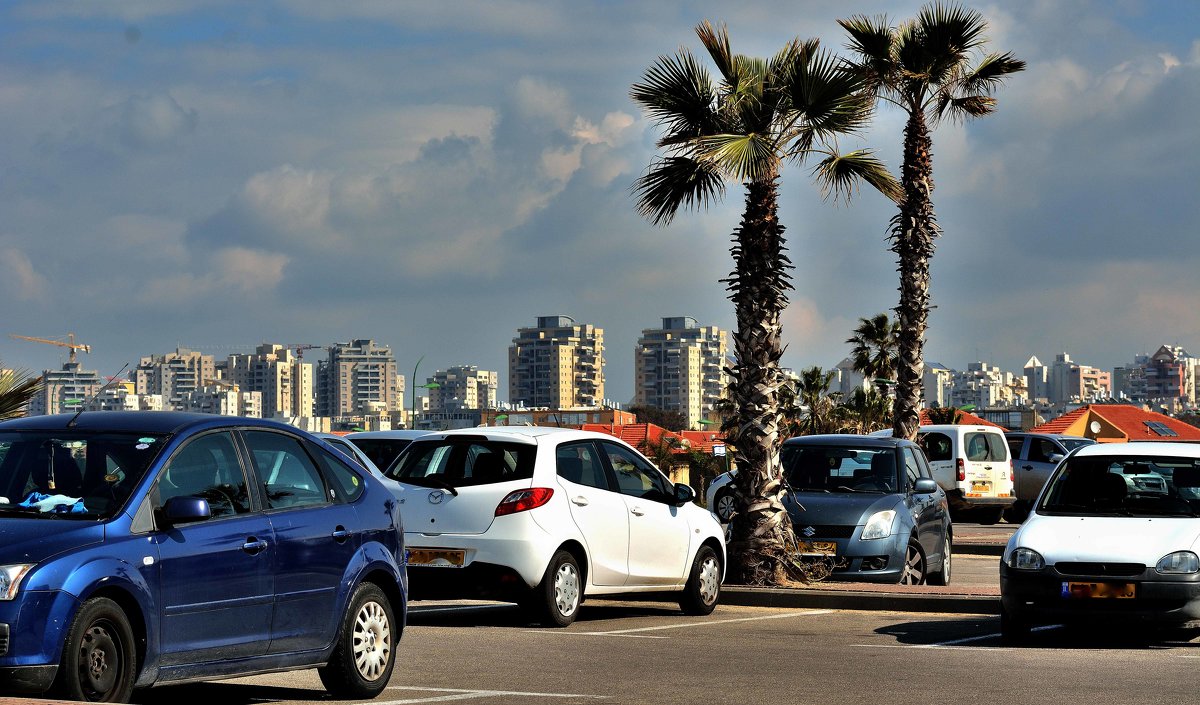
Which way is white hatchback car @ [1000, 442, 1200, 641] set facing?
toward the camera

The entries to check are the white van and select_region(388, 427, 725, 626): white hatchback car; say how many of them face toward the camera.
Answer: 0

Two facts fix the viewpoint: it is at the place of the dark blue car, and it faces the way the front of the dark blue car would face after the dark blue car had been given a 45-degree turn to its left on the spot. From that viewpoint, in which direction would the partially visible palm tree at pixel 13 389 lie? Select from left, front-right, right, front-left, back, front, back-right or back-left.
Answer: back

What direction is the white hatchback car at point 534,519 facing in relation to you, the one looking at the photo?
facing away from the viewer and to the right of the viewer

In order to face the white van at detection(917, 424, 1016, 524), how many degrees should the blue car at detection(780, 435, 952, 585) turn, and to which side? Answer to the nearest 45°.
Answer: approximately 135° to its right

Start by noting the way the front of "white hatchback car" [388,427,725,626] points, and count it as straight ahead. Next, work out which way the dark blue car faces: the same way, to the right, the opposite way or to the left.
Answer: the opposite way

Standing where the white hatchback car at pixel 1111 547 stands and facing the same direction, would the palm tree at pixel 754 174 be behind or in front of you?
behind

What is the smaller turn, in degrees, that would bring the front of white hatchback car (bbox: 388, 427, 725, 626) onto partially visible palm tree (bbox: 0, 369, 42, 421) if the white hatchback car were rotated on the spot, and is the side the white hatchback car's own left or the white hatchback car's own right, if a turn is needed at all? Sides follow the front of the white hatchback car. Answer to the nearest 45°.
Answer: approximately 90° to the white hatchback car's own left

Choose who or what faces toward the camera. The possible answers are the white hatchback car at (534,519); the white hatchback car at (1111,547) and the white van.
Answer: the white hatchback car at (1111,547)

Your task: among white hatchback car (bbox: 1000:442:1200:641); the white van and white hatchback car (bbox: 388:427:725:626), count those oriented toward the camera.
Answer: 1

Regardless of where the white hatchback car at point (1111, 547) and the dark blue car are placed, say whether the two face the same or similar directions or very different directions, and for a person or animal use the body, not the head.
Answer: same or similar directions

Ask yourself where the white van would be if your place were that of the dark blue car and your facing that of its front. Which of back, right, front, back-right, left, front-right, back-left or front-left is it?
back

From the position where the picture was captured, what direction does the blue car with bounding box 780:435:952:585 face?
facing the viewer and to the left of the viewer

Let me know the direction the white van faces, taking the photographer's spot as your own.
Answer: facing away from the viewer and to the left of the viewer
